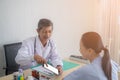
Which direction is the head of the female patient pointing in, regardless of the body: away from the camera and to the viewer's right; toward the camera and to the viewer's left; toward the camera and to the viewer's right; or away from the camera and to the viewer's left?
away from the camera and to the viewer's left

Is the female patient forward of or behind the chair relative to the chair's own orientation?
forward

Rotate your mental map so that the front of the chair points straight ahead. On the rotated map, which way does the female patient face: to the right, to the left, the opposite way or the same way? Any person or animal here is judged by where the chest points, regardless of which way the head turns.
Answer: the opposite way

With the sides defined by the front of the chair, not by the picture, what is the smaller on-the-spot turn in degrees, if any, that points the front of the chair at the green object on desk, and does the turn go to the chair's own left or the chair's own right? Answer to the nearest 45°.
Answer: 0° — it already faces it

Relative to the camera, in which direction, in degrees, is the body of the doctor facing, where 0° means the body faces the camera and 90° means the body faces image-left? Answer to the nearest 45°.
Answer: approximately 315°

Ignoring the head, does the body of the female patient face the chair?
yes

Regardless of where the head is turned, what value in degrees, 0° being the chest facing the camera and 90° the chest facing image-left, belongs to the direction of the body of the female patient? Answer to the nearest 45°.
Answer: approximately 135°
